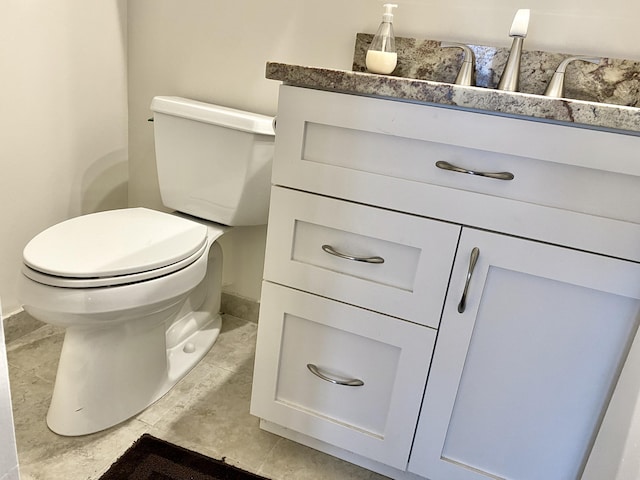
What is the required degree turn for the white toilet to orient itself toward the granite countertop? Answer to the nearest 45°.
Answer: approximately 90° to its left

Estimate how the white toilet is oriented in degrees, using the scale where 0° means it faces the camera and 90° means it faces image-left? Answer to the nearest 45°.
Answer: approximately 45°

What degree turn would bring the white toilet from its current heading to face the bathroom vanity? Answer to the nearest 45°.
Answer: approximately 90° to its left

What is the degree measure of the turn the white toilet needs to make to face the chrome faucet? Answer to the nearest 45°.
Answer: approximately 135° to its left
